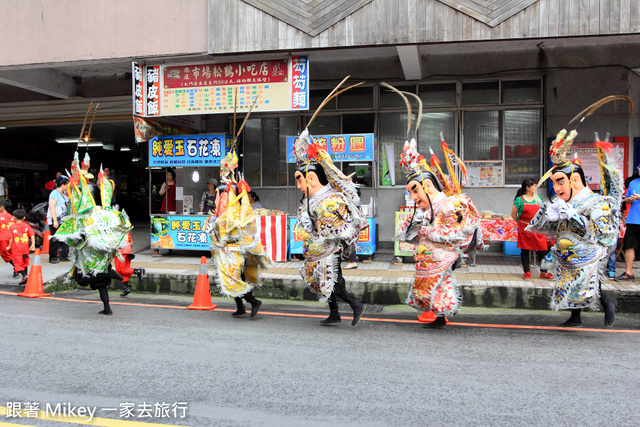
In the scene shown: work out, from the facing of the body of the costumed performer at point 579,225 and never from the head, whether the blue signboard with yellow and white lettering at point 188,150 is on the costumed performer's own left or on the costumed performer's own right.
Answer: on the costumed performer's own right

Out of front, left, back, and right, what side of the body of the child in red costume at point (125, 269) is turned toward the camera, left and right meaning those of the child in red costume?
left

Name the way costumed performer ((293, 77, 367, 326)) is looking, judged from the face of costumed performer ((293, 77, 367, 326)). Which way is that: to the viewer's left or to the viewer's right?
to the viewer's left

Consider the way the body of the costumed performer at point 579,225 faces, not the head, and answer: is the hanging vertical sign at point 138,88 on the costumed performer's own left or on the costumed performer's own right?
on the costumed performer's own right

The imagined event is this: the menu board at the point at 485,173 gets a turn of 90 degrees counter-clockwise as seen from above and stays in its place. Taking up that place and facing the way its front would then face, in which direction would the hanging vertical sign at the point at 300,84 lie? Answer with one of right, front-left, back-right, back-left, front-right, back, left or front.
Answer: back-right

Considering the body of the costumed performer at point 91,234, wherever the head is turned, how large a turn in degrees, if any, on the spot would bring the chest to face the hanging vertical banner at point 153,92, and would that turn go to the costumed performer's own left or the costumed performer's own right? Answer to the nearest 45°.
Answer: approximately 45° to the costumed performer's own right

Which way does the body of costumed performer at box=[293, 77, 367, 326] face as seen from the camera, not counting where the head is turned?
to the viewer's left

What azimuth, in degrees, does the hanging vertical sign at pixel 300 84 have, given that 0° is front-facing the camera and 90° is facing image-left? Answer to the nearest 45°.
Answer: approximately 0°

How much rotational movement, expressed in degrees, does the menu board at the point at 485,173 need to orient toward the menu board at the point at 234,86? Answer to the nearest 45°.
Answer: approximately 45° to its right

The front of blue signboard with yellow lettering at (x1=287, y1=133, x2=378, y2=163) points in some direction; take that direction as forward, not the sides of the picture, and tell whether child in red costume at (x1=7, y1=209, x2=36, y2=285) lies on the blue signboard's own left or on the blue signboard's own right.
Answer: on the blue signboard's own right

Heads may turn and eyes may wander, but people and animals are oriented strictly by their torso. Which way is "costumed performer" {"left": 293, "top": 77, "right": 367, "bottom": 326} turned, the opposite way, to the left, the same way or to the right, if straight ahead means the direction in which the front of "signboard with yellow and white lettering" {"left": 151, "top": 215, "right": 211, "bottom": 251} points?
to the right

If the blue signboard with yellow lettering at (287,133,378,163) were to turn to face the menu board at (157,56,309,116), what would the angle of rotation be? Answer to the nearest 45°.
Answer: approximately 90° to its right

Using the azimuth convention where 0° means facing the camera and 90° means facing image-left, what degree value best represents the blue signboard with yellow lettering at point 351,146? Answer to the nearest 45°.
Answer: approximately 0°

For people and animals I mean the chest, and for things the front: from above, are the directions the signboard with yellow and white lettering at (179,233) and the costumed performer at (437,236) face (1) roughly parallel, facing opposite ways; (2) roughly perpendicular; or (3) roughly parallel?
roughly perpendicular
